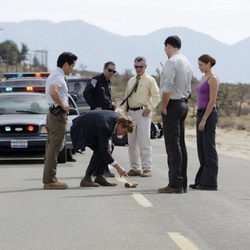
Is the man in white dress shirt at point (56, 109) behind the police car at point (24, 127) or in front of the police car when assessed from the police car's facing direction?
in front

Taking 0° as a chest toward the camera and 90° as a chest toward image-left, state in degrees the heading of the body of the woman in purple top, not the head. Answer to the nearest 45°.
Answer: approximately 90°

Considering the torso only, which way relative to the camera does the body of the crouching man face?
to the viewer's right

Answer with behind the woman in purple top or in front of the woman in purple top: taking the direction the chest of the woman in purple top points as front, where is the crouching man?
in front

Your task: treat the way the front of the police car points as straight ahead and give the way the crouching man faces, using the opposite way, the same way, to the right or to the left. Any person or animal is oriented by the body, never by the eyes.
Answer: to the left

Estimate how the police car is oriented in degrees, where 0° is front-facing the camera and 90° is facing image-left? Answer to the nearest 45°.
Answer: approximately 0°

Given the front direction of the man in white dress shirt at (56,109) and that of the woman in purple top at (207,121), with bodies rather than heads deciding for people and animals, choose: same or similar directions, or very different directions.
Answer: very different directions

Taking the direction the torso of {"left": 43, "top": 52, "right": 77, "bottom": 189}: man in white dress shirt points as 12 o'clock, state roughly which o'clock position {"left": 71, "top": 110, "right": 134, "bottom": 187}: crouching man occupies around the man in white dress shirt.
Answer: The crouching man is roughly at 1 o'clock from the man in white dress shirt.
